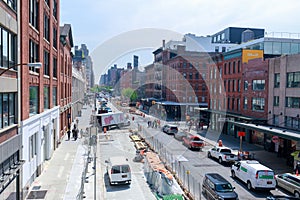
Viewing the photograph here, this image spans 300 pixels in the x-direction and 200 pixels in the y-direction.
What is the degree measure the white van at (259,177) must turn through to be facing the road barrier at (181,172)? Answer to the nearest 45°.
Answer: approximately 45° to its left

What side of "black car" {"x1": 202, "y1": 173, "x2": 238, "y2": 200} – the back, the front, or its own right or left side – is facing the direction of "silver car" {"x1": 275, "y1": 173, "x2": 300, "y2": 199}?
left
